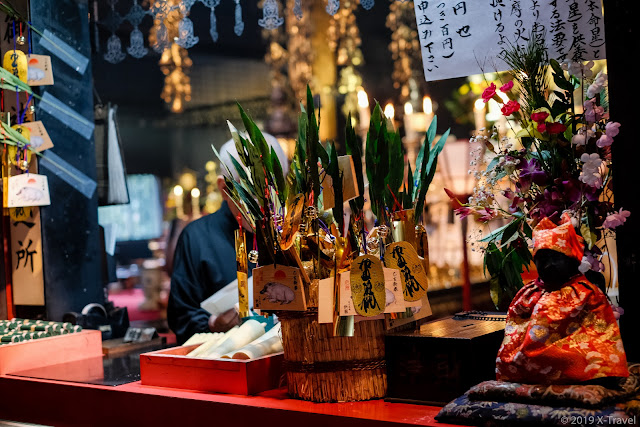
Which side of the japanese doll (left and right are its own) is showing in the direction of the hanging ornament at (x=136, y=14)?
right

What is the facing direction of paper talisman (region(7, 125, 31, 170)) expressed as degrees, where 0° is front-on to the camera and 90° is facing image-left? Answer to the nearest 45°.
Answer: approximately 0°

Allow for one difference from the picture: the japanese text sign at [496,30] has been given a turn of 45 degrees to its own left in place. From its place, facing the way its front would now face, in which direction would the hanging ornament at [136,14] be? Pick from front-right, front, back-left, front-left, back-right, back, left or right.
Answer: back

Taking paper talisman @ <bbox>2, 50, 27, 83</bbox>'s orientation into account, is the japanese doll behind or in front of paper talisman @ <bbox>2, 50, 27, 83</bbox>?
in front

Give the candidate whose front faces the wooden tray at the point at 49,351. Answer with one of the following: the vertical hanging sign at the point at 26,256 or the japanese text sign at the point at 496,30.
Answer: the vertical hanging sign

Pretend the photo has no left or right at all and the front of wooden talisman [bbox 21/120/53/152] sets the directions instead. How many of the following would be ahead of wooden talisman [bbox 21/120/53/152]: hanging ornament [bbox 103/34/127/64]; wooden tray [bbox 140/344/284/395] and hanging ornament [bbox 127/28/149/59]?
1
